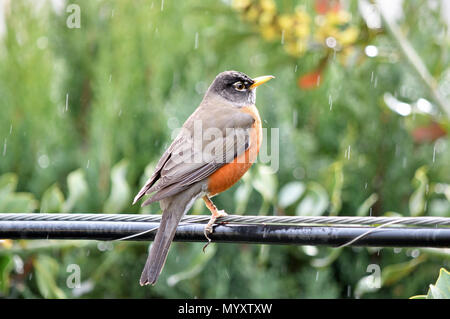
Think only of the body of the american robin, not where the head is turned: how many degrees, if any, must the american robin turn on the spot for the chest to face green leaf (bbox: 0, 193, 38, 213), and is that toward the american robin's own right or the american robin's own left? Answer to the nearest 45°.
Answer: approximately 180°

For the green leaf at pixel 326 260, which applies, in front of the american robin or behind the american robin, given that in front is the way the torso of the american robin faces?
in front

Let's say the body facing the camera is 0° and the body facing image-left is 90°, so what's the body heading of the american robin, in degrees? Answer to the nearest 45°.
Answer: approximately 270°

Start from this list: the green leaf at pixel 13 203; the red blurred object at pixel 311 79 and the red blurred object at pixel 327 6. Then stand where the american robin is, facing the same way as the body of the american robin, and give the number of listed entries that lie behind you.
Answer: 1

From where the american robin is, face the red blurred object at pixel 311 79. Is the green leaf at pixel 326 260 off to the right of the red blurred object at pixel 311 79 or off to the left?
right

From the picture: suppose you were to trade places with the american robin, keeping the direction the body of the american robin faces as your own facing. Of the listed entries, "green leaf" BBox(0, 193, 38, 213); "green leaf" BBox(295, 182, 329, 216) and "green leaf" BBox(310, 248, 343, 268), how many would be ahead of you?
2
